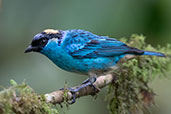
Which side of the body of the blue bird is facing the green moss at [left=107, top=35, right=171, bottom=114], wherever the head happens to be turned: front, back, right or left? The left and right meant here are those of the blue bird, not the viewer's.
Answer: back

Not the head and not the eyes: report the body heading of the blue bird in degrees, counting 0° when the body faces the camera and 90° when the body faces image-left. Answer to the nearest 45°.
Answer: approximately 90°
